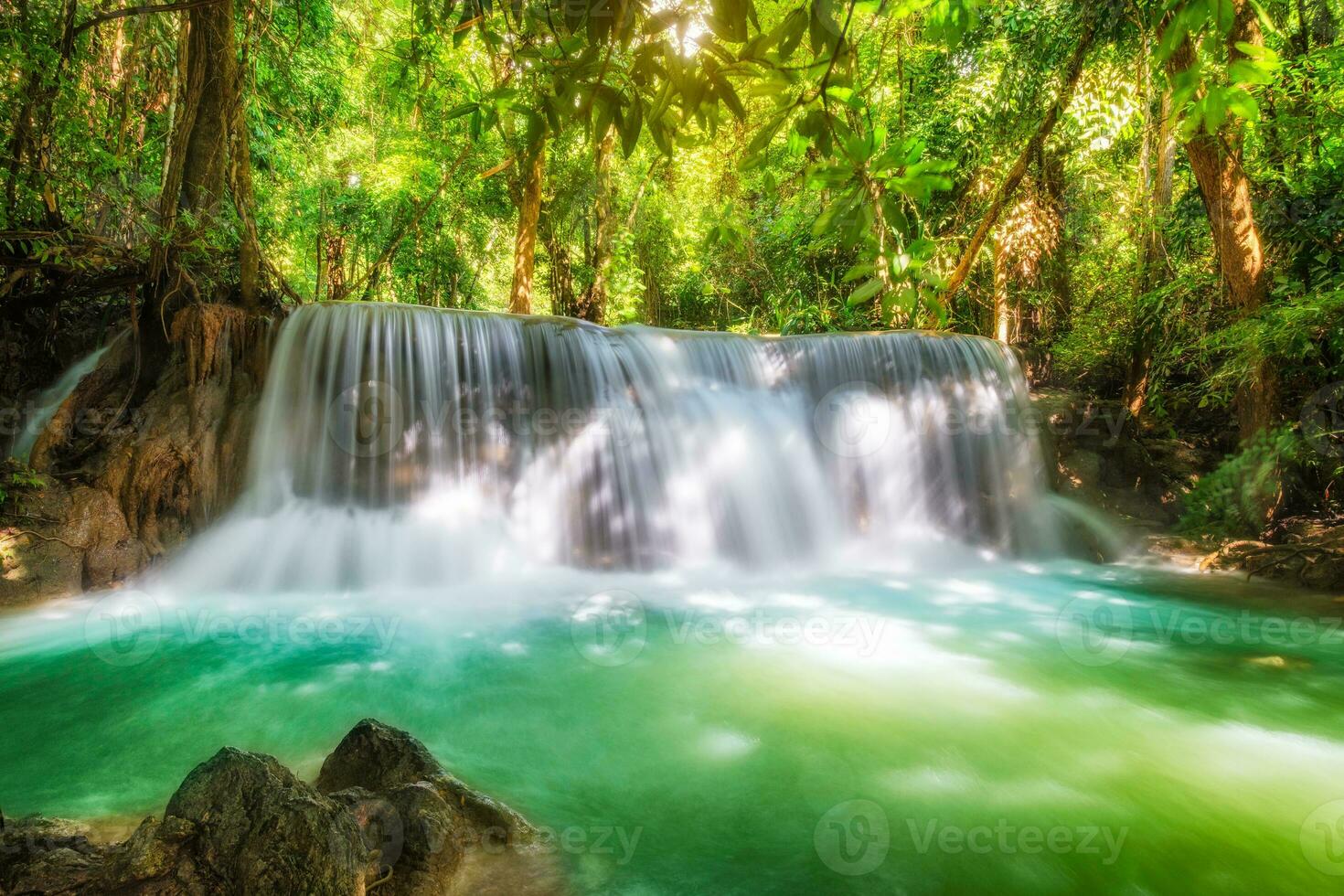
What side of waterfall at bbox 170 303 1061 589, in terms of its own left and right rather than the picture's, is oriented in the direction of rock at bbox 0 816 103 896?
front

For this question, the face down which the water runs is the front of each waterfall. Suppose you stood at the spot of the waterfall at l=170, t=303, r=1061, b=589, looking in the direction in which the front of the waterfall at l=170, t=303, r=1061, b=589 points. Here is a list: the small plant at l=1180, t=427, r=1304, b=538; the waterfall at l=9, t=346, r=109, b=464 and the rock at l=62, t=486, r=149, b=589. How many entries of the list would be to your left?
1

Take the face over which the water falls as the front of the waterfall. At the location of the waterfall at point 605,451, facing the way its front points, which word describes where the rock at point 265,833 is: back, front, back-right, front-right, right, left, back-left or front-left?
front

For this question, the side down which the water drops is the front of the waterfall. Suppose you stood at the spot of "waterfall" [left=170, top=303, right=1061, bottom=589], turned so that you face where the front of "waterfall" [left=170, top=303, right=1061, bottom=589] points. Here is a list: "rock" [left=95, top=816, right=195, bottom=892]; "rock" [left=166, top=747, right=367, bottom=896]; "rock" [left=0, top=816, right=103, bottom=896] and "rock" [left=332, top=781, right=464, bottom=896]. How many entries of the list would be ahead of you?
4

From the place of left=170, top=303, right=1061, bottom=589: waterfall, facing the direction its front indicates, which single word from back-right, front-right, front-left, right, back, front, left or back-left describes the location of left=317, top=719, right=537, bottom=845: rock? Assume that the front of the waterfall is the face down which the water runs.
front

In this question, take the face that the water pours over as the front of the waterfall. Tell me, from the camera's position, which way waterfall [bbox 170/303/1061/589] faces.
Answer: facing the viewer

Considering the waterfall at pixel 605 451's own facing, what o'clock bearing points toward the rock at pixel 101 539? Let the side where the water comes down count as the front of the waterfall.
The rock is roughly at 2 o'clock from the waterfall.

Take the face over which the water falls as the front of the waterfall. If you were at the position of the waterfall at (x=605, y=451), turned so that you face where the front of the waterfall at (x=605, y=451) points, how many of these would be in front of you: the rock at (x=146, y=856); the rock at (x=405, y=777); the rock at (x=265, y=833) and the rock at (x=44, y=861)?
4

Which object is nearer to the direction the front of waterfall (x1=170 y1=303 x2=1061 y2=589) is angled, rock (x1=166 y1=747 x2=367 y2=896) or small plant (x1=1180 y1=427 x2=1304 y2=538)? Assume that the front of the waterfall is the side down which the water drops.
the rock

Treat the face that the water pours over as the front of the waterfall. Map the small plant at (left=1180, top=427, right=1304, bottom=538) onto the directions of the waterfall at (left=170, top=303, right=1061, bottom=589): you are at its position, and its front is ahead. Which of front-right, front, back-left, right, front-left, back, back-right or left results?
left

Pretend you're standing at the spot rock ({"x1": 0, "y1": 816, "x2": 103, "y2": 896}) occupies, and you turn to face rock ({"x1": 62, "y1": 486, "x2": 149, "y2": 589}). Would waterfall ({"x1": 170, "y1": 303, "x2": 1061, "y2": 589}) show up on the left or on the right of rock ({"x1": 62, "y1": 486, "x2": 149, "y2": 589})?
right

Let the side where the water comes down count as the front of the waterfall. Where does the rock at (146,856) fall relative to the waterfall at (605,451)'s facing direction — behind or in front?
in front

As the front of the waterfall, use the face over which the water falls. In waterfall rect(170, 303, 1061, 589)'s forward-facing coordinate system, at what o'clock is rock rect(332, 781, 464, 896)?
The rock is roughly at 12 o'clock from the waterfall.
